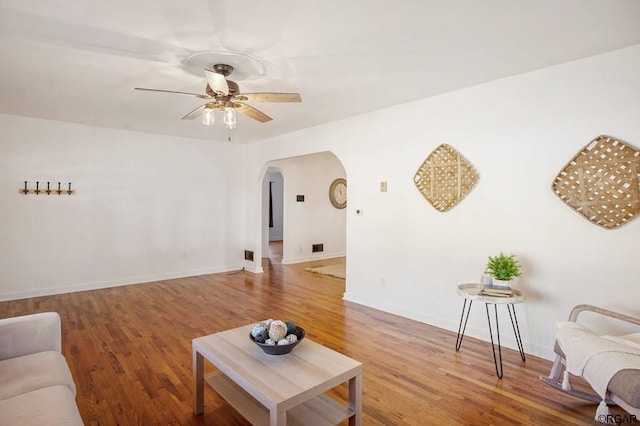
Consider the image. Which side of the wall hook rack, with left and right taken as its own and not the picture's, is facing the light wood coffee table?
front

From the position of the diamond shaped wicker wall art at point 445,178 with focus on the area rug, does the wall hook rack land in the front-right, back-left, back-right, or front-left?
front-left

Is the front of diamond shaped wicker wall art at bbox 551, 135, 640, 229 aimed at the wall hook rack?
no

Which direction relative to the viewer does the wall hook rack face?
toward the camera

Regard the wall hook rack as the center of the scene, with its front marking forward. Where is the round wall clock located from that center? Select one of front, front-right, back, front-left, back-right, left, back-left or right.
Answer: left

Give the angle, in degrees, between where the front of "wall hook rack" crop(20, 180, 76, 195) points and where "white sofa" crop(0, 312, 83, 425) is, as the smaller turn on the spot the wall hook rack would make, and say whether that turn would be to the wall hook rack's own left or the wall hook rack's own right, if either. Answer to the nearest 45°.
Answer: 0° — it already faces it

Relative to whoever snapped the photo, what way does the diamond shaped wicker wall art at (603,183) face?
facing the viewer

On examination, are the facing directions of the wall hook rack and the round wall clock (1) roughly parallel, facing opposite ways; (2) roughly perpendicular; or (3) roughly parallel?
roughly parallel

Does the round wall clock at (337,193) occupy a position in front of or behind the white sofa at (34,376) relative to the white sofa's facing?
in front

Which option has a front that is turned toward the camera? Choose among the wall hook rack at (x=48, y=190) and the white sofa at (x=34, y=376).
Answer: the wall hook rack

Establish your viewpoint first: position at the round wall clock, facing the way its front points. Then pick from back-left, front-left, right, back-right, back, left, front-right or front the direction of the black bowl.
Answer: front-right

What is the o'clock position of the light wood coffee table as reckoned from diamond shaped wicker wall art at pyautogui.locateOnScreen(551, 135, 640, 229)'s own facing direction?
The light wood coffee table is roughly at 1 o'clock from the diamond shaped wicker wall art.

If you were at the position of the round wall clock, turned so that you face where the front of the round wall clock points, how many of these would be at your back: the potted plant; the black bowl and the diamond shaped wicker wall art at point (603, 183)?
0

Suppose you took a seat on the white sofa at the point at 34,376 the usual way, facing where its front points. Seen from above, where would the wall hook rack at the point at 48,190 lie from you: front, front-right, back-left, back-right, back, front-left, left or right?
left
